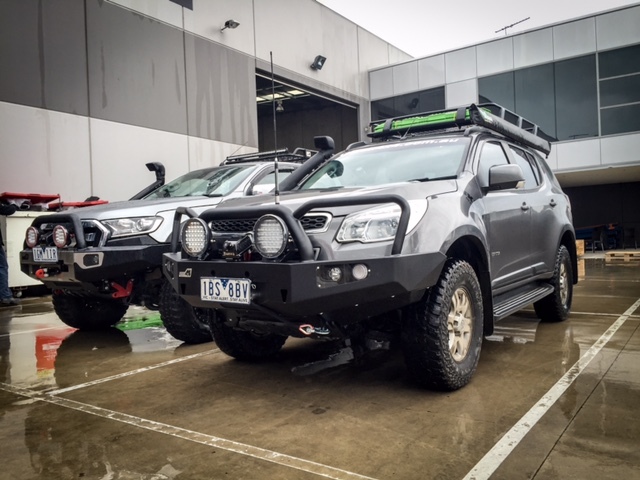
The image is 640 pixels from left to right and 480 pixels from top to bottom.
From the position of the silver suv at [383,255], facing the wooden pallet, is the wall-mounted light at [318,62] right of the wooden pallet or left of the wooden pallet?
left

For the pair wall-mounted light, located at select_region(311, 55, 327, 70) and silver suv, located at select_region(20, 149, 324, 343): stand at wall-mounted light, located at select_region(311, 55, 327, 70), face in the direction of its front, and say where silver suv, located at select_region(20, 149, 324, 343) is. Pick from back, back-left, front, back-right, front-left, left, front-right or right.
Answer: front-right

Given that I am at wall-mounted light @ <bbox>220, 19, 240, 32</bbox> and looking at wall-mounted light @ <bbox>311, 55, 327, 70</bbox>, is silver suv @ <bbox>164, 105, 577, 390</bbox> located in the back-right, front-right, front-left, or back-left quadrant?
back-right

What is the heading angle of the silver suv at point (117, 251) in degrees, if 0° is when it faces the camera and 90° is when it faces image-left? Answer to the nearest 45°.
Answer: approximately 45°

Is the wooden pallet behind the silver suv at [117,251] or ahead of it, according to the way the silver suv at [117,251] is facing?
behind

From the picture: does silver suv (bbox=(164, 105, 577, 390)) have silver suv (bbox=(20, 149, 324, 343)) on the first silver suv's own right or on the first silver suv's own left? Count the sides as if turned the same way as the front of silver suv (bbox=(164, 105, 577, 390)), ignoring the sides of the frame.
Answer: on the first silver suv's own right

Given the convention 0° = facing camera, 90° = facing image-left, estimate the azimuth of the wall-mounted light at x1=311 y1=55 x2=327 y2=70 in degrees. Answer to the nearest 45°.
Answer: approximately 315°

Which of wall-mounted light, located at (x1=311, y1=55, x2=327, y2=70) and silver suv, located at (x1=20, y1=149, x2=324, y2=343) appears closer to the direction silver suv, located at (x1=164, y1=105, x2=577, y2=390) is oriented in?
the silver suv

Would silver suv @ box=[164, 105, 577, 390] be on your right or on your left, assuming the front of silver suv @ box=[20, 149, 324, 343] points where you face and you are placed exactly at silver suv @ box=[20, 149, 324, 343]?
on your left

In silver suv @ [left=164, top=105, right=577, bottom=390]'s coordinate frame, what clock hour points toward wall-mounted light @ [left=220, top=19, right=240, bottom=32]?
The wall-mounted light is roughly at 4 o'clock from the silver suv.

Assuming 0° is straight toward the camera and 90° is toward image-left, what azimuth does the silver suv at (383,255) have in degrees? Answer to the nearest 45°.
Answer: approximately 45°

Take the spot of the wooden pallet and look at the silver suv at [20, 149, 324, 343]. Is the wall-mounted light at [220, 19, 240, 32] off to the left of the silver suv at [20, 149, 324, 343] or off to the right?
right

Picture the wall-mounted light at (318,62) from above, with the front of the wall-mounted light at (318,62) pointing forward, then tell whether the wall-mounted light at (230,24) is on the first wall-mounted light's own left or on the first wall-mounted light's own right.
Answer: on the first wall-mounted light's own right
